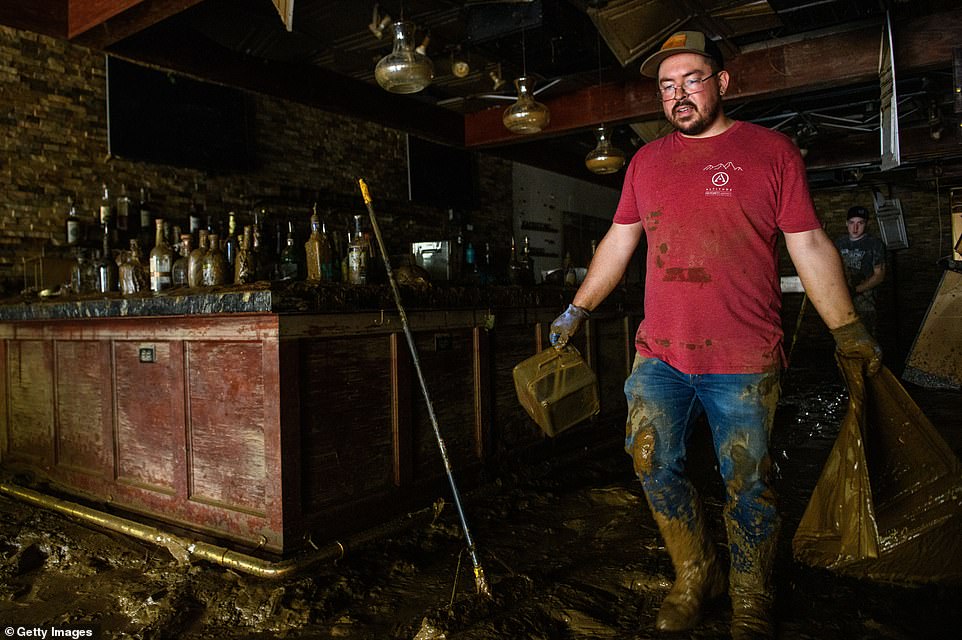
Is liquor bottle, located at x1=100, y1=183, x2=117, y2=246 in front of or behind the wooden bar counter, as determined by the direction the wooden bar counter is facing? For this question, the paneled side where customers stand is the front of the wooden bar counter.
behind

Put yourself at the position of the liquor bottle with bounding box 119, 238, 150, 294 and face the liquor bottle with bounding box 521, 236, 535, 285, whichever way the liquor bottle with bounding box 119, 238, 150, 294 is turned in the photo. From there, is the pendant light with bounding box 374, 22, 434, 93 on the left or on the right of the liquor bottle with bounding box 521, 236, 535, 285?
right

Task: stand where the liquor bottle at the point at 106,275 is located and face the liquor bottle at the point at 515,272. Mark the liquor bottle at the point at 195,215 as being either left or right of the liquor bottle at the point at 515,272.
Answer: left

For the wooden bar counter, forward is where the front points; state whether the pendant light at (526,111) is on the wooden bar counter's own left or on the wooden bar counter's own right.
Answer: on the wooden bar counter's own left

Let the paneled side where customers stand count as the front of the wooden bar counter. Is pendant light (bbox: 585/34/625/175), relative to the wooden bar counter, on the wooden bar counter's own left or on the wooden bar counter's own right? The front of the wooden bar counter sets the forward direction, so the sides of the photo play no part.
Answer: on the wooden bar counter's own left

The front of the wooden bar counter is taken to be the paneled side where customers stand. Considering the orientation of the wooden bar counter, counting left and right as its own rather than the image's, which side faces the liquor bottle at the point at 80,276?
right

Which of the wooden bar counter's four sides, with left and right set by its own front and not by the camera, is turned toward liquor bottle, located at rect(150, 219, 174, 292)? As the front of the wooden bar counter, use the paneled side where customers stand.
back

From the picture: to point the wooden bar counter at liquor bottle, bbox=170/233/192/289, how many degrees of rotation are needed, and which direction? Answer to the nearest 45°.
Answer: approximately 180°

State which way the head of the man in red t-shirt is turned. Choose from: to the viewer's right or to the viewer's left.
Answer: to the viewer's left
